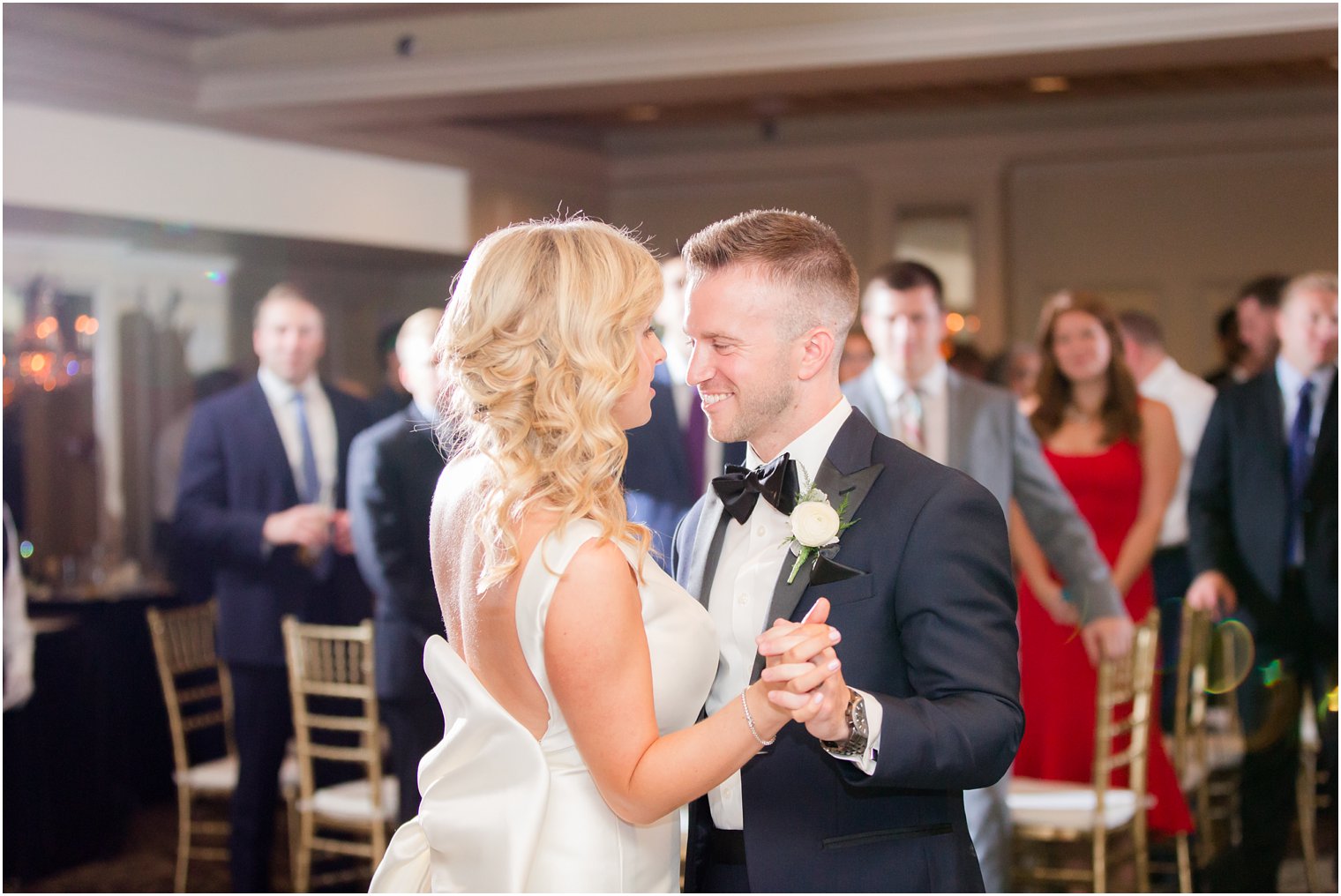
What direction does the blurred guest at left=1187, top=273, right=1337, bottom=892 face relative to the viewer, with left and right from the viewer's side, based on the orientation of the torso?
facing the viewer

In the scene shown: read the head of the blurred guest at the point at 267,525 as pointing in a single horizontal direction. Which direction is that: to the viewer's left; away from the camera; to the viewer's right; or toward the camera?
toward the camera

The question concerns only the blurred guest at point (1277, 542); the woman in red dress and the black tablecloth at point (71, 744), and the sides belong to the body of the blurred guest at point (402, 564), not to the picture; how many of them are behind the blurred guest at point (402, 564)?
1

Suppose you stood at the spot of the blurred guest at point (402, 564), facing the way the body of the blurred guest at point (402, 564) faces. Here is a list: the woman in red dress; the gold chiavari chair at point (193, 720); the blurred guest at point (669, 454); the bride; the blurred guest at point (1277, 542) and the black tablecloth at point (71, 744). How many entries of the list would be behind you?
2

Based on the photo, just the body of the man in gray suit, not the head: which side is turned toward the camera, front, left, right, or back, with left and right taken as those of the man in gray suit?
front

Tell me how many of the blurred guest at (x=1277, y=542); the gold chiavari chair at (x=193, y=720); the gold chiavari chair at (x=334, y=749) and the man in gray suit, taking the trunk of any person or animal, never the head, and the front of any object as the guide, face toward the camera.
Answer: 2

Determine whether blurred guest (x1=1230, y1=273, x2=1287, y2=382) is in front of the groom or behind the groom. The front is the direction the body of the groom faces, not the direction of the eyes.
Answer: behind

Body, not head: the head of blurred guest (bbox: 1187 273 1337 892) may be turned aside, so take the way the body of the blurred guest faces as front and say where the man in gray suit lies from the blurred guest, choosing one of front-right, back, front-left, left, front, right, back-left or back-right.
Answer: front-right

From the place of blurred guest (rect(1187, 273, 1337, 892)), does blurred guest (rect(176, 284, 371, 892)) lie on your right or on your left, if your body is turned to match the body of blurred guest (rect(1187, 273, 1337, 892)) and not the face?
on your right

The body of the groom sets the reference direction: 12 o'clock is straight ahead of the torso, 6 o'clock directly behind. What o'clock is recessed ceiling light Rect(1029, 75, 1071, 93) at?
The recessed ceiling light is roughly at 5 o'clock from the groom.

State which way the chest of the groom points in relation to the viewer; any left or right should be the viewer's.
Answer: facing the viewer and to the left of the viewer

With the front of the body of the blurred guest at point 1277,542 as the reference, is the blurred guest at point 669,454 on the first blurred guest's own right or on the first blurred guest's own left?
on the first blurred guest's own right

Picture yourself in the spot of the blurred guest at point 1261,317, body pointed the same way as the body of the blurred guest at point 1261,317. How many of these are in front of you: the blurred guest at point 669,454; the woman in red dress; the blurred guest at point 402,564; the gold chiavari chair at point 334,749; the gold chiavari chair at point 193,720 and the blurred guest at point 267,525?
6

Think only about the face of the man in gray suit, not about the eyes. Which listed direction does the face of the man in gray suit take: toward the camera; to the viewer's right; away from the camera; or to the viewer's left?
toward the camera

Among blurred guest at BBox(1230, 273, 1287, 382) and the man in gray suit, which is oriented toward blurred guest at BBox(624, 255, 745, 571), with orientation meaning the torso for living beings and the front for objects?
blurred guest at BBox(1230, 273, 1287, 382)
